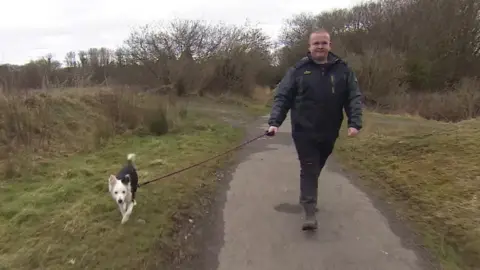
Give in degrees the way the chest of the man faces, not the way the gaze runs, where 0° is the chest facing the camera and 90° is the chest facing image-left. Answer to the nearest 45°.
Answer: approximately 0°

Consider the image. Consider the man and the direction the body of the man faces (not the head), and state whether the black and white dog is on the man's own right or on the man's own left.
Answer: on the man's own right
